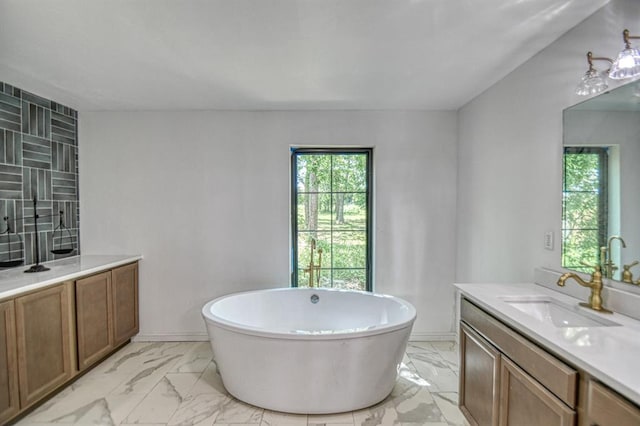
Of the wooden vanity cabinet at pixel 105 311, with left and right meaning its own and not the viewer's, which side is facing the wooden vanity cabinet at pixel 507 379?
front

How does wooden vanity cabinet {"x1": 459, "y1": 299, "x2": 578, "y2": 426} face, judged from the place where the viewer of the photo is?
facing the viewer and to the left of the viewer

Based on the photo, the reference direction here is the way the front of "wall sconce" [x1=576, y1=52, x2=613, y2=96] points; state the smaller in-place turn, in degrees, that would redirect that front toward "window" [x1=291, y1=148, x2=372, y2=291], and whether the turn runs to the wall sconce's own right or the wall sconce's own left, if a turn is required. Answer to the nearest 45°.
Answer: approximately 45° to the wall sconce's own right

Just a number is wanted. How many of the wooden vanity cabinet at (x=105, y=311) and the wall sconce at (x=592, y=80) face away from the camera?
0

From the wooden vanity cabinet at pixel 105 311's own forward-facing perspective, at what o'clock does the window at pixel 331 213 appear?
The window is roughly at 11 o'clock from the wooden vanity cabinet.

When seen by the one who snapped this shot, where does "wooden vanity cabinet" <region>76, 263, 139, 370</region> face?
facing the viewer and to the right of the viewer

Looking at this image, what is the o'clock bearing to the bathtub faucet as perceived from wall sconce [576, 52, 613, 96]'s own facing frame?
The bathtub faucet is roughly at 2 o'clock from the wall sconce.

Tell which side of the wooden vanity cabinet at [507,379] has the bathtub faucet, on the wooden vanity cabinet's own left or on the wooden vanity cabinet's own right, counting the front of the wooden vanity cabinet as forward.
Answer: on the wooden vanity cabinet's own right

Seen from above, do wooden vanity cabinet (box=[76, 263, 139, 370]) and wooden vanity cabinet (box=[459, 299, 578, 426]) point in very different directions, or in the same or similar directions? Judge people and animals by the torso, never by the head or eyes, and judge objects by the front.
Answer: very different directions

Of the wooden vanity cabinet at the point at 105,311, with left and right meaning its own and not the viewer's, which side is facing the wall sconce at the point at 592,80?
front
